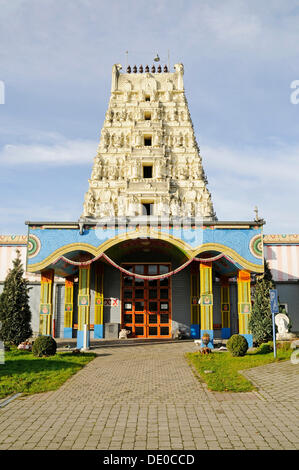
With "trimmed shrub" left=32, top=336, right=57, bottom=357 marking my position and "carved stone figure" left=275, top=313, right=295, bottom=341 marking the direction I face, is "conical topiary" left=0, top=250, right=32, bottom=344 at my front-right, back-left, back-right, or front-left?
back-left

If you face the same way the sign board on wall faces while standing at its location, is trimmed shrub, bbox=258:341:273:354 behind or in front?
in front

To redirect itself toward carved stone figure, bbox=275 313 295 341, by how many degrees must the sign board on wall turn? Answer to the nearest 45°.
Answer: approximately 45° to its left

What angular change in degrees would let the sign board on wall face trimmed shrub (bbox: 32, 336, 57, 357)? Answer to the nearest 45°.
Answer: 0° — it already faces it

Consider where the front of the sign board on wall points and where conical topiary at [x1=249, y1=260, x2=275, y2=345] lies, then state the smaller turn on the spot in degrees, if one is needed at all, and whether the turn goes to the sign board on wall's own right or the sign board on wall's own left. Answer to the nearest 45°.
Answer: approximately 45° to the sign board on wall's own left

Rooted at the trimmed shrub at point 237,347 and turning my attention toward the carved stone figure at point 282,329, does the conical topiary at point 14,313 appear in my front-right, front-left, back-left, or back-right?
back-left

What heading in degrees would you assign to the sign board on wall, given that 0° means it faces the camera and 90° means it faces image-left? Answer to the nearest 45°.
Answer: approximately 0°
